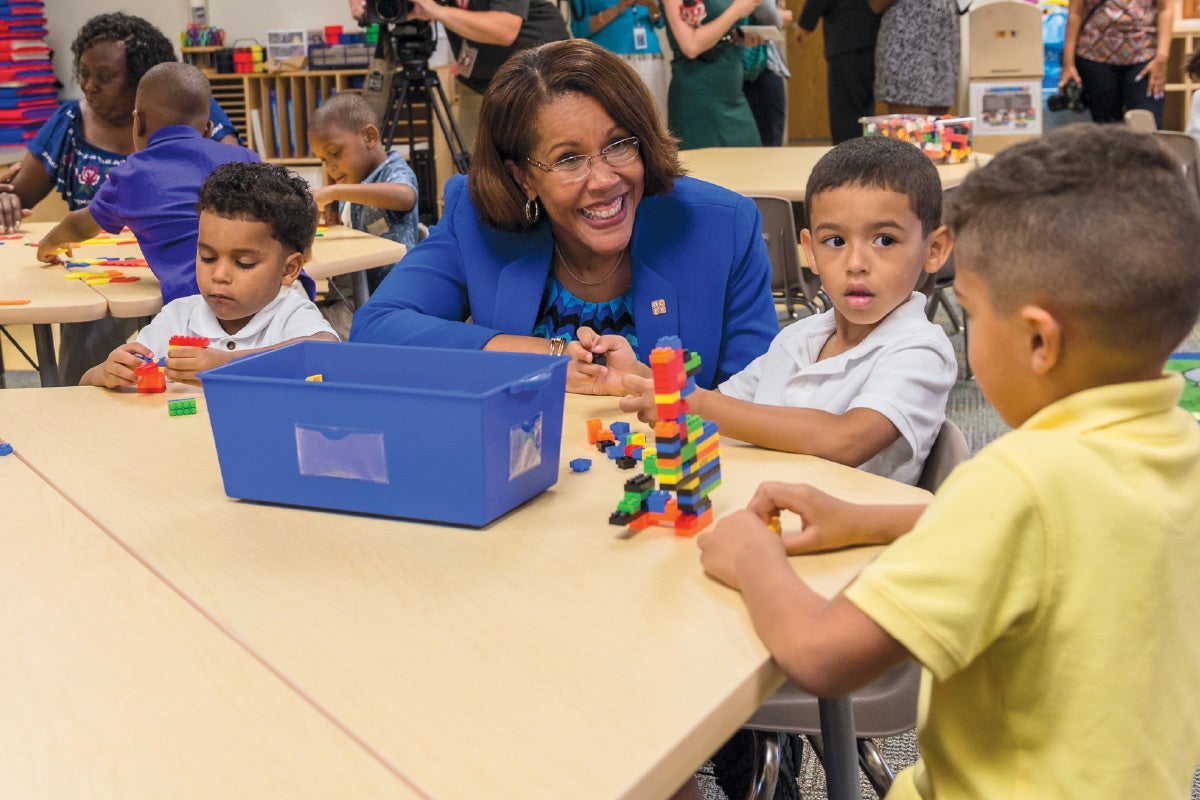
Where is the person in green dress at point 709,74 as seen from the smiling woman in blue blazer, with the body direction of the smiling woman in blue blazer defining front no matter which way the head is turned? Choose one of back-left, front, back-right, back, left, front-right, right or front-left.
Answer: back

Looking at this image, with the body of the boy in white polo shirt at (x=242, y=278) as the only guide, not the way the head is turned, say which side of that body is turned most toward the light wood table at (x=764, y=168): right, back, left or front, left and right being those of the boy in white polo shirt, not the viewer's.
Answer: back

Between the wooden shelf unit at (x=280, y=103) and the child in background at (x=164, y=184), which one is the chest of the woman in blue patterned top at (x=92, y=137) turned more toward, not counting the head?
the child in background

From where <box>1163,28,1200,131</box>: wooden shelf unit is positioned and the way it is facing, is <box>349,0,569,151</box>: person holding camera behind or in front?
in front

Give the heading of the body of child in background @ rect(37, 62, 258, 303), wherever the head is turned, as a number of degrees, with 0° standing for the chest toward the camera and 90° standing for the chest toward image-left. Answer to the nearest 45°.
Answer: approximately 135°

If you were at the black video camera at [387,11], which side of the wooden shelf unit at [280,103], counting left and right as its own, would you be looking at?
front

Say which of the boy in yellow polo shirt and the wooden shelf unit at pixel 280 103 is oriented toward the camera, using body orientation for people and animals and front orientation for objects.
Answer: the wooden shelf unit

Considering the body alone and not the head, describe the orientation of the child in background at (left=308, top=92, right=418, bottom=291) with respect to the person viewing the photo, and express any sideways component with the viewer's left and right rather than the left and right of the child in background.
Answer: facing the viewer and to the left of the viewer

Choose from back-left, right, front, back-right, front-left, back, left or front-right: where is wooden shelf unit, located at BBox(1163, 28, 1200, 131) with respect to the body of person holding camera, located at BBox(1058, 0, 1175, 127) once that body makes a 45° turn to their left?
back-left

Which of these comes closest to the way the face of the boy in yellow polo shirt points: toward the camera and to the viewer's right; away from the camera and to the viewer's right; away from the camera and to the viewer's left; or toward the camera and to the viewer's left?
away from the camera and to the viewer's left

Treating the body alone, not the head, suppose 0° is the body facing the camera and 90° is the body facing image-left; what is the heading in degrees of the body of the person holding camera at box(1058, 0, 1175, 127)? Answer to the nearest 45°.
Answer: approximately 0°

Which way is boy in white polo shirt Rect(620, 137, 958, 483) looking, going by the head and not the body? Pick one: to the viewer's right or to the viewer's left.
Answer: to the viewer's left

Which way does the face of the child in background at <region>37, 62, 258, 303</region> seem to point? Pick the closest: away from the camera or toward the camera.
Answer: away from the camera

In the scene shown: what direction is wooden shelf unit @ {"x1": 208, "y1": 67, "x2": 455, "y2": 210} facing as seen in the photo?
toward the camera

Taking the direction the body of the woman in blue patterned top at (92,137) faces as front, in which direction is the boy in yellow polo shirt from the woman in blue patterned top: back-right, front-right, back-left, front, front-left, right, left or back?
front-left

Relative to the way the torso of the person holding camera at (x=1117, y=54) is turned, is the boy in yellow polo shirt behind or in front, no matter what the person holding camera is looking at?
in front
